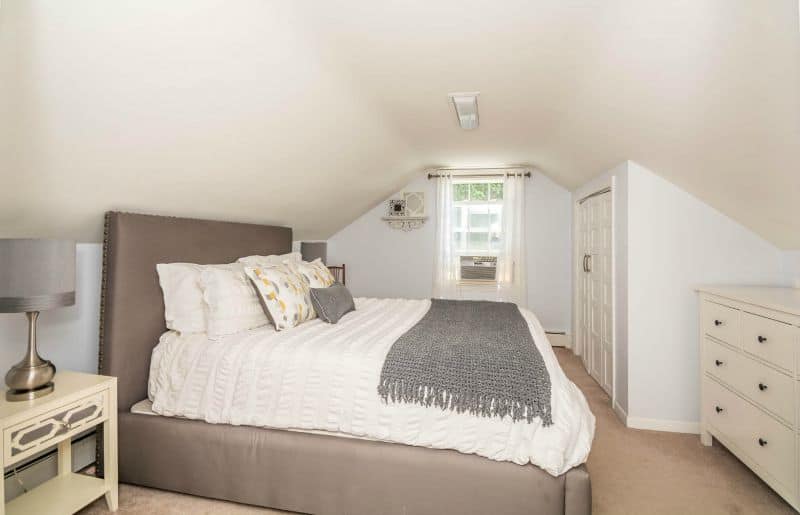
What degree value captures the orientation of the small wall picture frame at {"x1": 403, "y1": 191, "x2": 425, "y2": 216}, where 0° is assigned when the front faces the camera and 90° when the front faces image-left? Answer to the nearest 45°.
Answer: approximately 0°

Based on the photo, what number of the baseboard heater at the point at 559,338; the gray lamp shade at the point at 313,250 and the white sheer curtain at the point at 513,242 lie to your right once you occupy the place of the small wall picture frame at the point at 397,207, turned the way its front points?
1

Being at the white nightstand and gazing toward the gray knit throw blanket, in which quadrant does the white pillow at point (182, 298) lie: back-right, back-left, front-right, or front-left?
front-left

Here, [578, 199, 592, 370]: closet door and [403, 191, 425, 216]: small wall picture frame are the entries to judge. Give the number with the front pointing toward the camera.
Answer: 1

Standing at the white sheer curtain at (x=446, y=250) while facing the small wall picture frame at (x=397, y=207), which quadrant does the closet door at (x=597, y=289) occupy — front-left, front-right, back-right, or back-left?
back-left

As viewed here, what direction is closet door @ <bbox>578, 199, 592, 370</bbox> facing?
to the viewer's left

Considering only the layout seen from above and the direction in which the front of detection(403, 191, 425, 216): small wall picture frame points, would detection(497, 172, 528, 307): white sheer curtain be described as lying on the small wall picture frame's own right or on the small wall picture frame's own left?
on the small wall picture frame's own left

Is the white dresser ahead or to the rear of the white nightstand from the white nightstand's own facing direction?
ahead

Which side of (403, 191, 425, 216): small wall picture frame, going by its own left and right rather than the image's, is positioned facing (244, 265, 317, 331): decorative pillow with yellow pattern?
front

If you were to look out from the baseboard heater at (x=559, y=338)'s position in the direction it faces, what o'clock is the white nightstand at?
The white nightstand is roughly at 1 o'clock from the baseboard heater.

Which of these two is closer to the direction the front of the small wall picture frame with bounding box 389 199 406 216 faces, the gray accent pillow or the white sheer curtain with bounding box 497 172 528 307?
the gray accent pillow

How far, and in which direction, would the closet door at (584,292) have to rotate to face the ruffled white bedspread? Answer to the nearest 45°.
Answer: approximately 90° to its left

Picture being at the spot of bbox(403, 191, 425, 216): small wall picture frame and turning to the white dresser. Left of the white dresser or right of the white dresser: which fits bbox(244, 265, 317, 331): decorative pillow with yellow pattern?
right

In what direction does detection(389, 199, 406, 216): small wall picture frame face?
toward the camera

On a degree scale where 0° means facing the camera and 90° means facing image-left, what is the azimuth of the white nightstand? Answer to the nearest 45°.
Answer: approximately 315°

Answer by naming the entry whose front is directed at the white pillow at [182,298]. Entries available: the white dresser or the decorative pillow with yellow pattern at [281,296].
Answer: the white dresser

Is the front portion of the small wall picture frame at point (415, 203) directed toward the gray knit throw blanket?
yes

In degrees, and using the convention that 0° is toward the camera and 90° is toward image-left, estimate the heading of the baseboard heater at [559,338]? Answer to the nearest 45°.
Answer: approximately 0°

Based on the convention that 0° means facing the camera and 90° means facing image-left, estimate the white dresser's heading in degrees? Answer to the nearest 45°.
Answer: approximately 45°
